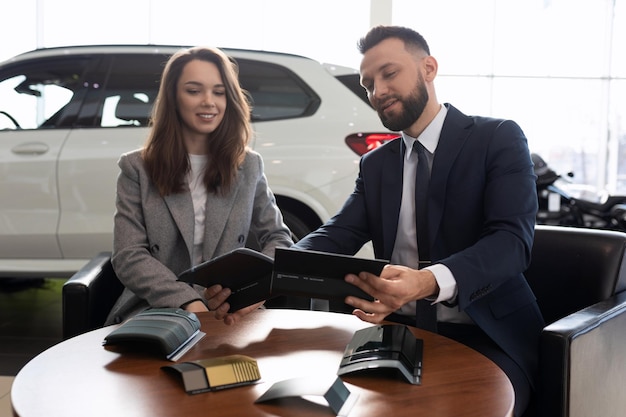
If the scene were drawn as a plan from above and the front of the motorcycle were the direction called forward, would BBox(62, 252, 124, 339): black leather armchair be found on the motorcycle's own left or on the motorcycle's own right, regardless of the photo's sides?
on the motorcycle's own left

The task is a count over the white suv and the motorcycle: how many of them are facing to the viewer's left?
2

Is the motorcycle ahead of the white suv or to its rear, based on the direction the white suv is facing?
to the rear

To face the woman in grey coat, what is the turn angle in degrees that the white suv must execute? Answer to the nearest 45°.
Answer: approximately 90° to its left

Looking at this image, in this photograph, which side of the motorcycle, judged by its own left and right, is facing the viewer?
left

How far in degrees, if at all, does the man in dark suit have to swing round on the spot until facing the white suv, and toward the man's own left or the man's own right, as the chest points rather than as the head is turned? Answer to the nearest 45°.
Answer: approximately 90° to the man's own right

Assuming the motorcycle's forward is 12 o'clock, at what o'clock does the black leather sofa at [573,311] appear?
The black leather sofa is roughly at 9 o'clock from the motorcycle.

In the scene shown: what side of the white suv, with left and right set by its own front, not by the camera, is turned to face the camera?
left

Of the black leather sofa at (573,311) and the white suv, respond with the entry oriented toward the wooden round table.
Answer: the black leather sofa

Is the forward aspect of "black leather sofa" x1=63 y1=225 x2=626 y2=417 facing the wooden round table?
yes

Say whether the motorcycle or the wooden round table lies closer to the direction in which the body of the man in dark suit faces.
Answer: the wooden round table

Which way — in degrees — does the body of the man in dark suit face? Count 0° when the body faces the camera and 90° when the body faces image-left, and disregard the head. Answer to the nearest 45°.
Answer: approximately 45°
